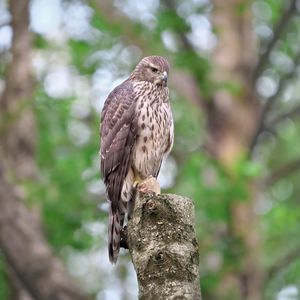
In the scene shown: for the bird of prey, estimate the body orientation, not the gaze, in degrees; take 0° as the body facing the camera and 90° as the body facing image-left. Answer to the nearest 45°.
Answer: approximately 315°

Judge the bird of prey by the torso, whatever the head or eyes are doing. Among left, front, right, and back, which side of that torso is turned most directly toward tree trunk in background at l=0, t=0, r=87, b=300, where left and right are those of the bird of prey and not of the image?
back
